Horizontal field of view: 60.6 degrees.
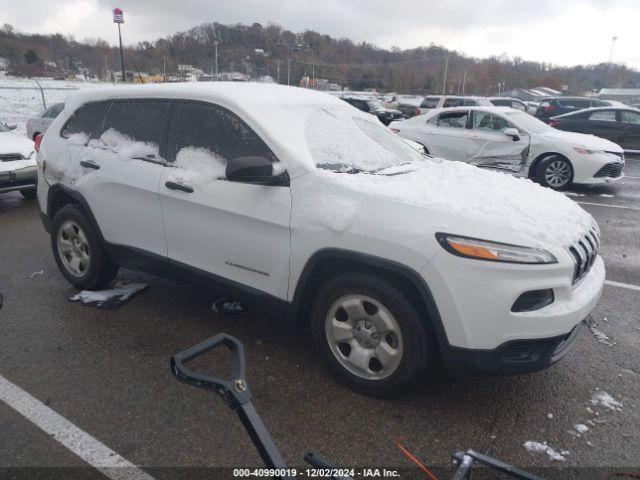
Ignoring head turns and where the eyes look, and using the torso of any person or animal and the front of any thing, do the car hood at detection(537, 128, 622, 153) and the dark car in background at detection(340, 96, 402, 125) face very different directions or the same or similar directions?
same or similar directions

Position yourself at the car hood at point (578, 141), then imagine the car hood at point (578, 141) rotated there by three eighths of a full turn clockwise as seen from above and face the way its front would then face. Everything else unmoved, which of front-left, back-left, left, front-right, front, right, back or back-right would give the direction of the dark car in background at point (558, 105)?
right

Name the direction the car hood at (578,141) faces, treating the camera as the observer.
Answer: facing the viewer and to the right of the viewer

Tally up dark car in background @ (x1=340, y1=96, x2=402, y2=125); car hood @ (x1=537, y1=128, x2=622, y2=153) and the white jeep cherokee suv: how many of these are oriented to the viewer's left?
0

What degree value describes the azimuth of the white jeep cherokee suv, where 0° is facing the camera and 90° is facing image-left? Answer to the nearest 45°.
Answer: approximately 315°

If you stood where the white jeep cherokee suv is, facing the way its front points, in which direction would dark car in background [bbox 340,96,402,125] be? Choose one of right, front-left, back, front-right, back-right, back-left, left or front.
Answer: back-left

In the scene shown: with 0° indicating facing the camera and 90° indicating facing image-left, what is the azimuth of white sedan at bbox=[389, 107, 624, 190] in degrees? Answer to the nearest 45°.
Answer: approximately 315°

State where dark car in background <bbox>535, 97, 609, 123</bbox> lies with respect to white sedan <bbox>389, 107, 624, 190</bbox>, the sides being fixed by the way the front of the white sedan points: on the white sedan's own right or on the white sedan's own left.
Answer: on the white sedan's own left

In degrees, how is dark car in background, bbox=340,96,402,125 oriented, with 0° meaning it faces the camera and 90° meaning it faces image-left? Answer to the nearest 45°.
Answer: approximately 315°

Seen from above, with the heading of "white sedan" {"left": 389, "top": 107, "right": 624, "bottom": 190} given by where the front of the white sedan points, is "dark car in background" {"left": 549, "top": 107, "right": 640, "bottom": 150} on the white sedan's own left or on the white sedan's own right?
on the white sedan's own left

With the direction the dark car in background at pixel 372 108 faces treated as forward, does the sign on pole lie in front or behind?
behind

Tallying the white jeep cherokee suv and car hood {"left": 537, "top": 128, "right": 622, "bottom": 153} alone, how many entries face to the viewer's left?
0
